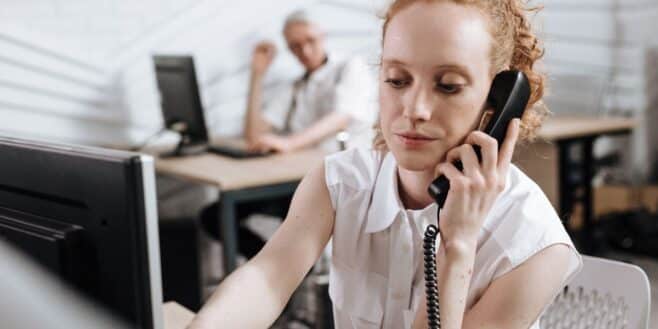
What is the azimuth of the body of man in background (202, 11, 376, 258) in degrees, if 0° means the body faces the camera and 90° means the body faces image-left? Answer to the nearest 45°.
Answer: approximately 45°

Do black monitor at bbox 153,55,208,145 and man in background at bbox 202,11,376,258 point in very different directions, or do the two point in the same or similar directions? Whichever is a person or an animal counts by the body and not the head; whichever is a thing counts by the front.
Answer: very different directions

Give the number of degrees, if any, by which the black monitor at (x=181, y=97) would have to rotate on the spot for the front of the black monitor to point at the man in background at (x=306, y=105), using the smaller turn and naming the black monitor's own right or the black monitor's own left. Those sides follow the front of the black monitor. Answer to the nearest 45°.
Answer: approximately 45° to the black monitor's own right

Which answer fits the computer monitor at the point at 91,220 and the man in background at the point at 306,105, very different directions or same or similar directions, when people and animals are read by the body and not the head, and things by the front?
very different directions

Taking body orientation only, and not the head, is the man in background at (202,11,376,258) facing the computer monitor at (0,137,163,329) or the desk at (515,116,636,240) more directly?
the computer monitor

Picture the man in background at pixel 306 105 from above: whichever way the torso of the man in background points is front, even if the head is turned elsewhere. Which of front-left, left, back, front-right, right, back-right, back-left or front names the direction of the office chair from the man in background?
front-left

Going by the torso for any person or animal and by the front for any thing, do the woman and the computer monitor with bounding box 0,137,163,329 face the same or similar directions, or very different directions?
very different directions

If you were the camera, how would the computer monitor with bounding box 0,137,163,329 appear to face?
facing away from the viewer and to the right of the viewer

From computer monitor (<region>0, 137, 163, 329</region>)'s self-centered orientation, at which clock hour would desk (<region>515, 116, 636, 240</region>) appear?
The desk is roughly at 12 o'clock from the computer monitor.
